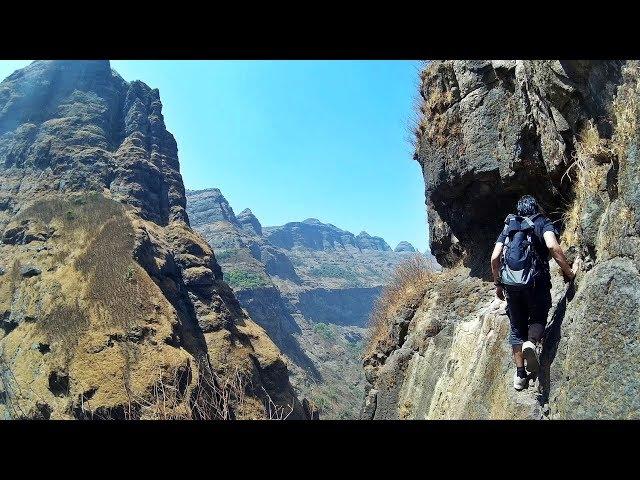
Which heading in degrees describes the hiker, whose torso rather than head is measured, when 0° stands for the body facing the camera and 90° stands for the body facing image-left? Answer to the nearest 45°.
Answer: approximately 180°
